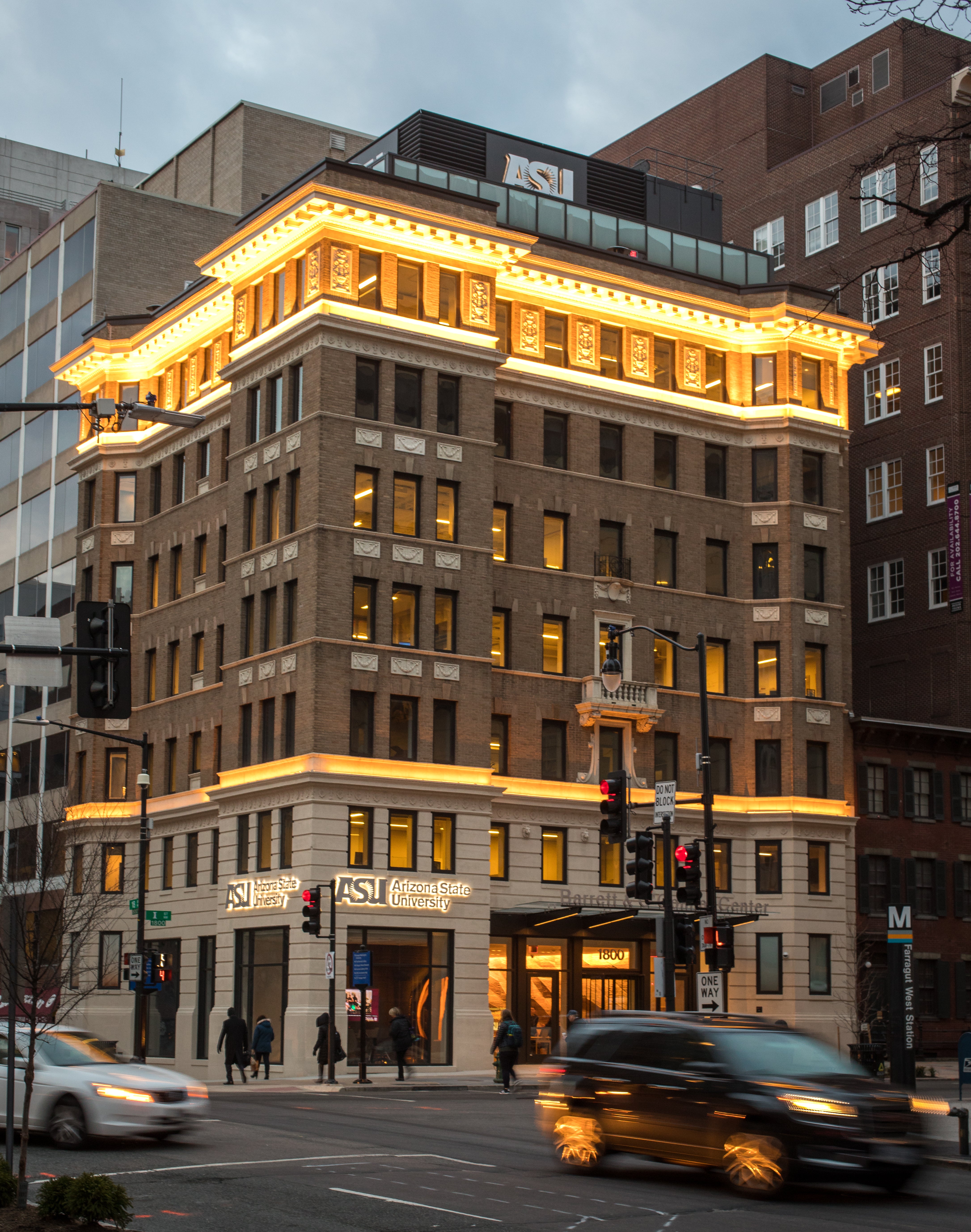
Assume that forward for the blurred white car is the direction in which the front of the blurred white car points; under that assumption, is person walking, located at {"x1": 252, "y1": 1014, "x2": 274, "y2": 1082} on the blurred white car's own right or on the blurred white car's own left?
on the blurred white car's own left

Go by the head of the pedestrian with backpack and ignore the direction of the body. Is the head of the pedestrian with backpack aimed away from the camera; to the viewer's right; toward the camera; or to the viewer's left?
away from the camera

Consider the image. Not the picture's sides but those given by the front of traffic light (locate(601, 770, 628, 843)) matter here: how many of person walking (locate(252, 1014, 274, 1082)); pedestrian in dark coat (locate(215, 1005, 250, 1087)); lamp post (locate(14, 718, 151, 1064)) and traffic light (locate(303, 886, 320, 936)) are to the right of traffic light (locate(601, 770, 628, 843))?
4

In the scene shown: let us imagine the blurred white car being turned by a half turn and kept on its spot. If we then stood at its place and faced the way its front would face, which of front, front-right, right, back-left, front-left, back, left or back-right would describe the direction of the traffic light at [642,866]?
right

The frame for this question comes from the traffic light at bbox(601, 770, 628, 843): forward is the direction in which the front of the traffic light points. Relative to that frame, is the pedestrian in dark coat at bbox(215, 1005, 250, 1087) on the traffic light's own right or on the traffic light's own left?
on the traffic light's own right

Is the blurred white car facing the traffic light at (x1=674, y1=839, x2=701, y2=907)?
no

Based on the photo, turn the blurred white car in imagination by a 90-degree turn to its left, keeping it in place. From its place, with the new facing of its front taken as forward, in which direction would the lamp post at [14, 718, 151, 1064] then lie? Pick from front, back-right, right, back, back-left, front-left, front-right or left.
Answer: front-left

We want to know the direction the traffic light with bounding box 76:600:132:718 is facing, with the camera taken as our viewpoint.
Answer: facing away from the viewer

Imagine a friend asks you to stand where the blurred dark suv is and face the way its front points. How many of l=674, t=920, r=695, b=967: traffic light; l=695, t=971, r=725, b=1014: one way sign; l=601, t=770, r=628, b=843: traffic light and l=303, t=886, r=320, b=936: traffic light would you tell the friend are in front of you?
0

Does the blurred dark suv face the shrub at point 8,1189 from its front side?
no

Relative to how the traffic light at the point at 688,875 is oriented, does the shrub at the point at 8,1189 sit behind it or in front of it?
in front

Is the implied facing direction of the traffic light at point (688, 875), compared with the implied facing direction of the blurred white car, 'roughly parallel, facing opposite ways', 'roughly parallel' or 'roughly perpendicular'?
roughly perpendicular

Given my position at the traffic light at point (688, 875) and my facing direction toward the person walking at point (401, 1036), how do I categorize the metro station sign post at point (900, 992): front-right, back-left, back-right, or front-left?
back-right

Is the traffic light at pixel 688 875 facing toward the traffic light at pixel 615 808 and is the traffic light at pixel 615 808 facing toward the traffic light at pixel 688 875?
no

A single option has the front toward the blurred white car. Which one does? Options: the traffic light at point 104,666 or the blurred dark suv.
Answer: the traffic light

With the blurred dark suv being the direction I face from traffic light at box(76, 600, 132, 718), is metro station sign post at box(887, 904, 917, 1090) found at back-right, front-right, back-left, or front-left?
front-left

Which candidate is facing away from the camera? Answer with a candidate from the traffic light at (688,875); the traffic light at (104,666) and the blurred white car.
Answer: the traffic light at (104,666)

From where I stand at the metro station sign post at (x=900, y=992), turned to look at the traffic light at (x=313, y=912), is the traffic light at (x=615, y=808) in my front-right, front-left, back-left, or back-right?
front-left

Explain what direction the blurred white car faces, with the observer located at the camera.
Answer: facing the viewer and to the right of the viewer

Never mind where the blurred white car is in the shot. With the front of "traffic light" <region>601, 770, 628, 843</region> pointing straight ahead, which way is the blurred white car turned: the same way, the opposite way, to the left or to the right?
to the left

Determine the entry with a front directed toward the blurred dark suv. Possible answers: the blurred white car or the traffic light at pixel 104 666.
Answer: the blurred white car
